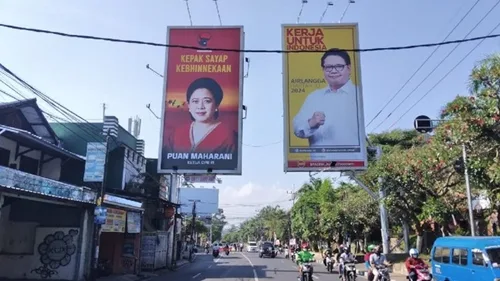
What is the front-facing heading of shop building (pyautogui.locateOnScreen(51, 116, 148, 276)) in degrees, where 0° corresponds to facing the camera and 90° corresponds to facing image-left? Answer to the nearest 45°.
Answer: approximately 315°

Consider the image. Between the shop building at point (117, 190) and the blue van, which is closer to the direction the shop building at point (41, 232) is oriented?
the blue van

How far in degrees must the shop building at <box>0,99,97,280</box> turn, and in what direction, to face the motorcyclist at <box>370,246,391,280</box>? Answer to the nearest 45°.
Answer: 0° — it already faces them

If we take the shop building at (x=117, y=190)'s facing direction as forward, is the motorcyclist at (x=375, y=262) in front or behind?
in front

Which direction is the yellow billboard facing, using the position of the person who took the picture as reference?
facing the viewer

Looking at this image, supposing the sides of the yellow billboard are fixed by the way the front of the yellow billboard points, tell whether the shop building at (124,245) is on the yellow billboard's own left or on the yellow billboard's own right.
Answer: on the yellow billboard's own right

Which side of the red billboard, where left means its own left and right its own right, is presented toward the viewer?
front

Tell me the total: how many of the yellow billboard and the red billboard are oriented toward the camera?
2

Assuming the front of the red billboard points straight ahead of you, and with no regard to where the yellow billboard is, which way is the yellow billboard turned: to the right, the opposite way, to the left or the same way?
the same way

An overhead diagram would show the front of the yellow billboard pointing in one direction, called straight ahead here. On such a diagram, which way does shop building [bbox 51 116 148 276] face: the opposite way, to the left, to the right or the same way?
to the left

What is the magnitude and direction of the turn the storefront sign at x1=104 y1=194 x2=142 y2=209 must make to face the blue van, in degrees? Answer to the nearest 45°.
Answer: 0° — it already faces it

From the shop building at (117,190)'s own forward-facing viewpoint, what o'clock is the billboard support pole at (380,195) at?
The billboard support pole is roughly at 12 o'clock from the shop building.

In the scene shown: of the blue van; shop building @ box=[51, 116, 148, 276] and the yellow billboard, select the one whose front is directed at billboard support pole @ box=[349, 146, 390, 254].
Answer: the shop building

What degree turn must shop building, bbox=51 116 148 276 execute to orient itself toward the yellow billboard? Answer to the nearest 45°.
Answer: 0° — it already faces it
